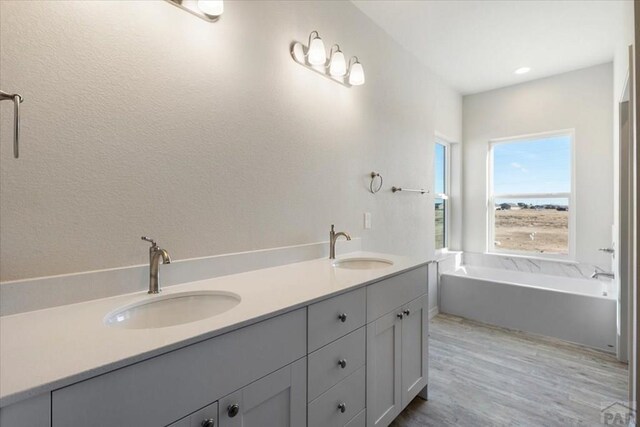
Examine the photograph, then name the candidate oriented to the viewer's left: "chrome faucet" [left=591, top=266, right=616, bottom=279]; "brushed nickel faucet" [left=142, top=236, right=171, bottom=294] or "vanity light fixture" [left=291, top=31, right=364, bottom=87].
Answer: "chrome faucet" [left=591, top=266, right=616, bottom=279]

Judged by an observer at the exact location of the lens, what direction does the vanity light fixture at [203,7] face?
facing the viewer and to the right of the viewer

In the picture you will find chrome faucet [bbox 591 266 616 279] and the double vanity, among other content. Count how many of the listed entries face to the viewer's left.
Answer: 1

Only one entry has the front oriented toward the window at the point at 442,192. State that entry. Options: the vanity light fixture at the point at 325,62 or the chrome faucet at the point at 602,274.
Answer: the chrome faucet

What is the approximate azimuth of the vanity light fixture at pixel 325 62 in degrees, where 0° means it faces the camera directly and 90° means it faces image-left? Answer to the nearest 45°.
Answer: approximately 315°

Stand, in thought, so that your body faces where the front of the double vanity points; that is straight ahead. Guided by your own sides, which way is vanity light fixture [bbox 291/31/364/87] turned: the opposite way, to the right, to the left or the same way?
the same way

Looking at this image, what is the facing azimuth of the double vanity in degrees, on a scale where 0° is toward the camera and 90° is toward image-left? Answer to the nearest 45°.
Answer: approximately 315°

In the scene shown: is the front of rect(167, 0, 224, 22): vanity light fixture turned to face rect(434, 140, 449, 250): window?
no

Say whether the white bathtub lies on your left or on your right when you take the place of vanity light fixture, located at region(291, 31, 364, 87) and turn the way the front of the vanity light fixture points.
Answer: on your left

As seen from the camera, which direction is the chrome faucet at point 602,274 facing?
to the viewer's left

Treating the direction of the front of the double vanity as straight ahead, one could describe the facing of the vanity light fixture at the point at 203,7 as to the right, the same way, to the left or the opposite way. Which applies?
the same way

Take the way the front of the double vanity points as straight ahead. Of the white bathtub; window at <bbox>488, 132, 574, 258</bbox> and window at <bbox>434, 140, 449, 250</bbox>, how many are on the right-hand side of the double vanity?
0

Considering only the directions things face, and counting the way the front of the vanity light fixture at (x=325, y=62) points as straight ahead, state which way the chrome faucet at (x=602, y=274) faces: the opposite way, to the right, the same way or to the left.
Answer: the opposite way

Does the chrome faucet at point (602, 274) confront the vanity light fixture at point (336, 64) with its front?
no
